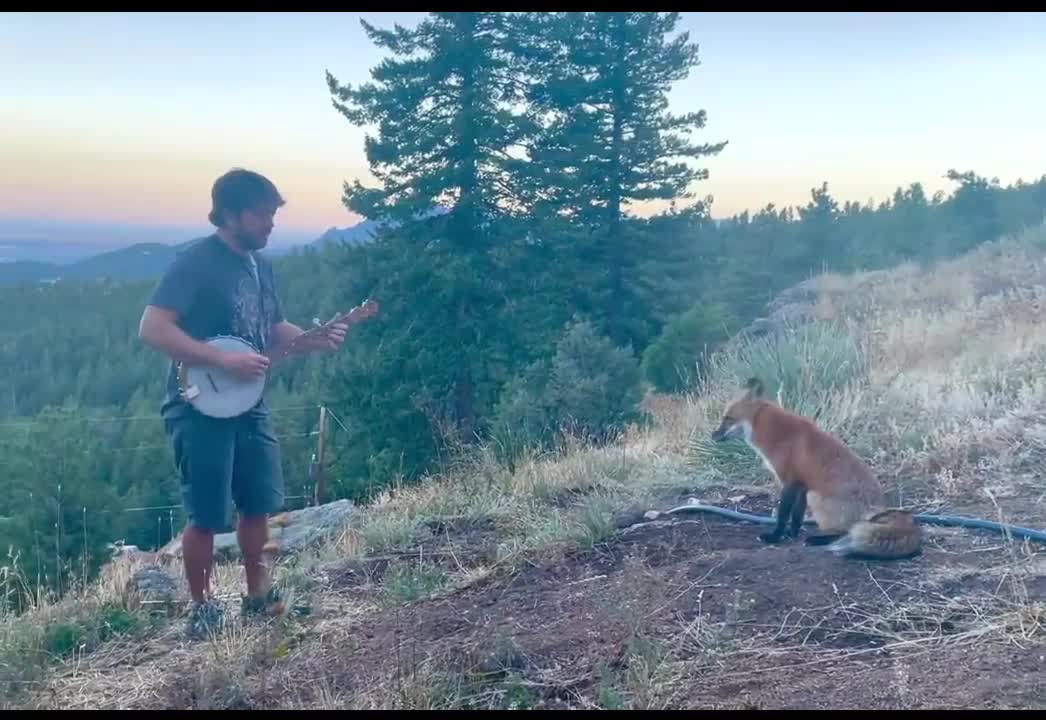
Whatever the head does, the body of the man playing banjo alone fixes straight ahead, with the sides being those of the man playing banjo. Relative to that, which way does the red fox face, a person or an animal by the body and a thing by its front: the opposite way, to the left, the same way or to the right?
the opposite way

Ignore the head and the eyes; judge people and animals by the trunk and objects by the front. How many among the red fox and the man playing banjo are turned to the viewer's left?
1

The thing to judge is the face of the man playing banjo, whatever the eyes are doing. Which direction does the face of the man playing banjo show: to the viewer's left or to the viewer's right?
to the viewer's right

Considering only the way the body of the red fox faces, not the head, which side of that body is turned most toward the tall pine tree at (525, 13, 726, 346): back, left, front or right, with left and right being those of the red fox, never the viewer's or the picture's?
right

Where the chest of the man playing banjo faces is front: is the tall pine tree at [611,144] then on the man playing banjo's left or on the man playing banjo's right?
on the man playing banjo's left

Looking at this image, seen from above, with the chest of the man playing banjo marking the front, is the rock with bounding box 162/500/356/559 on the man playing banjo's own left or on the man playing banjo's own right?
on the man playing banjo's own left

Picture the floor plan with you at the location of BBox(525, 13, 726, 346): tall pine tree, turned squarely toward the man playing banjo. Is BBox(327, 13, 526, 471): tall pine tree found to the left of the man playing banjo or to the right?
right

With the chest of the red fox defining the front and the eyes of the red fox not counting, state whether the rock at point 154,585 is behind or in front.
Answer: in front

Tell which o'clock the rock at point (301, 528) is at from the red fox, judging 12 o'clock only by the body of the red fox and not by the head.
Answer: The rock is roughly at 1 o'clock from the red fox.

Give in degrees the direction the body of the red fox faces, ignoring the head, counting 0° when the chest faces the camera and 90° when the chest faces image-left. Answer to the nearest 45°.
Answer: approximately 90°
